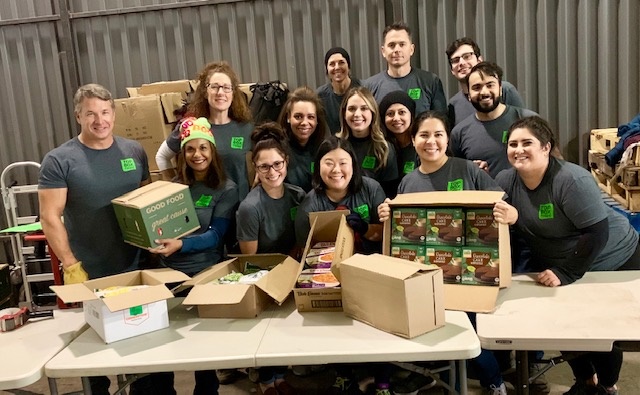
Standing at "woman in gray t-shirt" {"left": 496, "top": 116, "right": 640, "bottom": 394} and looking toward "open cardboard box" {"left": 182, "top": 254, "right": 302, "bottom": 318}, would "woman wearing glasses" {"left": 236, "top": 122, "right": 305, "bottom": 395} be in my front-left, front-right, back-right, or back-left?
front-right

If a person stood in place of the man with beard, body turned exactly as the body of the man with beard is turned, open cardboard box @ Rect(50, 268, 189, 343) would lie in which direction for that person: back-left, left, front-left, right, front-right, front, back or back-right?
front-right

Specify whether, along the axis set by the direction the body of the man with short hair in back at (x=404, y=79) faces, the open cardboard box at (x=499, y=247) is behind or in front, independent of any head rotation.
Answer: in front

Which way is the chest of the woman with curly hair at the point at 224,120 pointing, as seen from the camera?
toward the camera

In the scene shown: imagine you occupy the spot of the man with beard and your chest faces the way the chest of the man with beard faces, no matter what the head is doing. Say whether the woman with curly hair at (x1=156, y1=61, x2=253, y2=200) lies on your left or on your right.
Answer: on your right

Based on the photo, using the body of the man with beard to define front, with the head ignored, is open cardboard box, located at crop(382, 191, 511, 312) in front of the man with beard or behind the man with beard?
in front

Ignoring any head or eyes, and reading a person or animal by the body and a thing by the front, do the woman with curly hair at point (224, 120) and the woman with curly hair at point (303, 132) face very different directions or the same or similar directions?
same or similar directions

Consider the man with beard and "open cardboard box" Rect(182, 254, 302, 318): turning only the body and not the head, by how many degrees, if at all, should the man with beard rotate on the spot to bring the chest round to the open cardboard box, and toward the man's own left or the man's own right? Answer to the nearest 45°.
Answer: approximately 45° to the man's own right

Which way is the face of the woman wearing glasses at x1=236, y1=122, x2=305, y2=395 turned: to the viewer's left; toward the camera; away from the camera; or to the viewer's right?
toward the camera

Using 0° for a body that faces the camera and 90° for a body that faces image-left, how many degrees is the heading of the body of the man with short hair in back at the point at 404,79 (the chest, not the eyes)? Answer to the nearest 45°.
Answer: approximately 0°

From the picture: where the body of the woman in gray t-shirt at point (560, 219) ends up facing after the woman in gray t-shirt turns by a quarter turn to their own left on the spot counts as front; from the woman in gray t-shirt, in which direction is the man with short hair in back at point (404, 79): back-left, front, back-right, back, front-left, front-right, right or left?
back

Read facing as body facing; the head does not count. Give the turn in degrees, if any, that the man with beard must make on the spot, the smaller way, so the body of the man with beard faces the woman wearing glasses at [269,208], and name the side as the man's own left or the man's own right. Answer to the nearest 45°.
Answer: approximately 45° to the man's own right

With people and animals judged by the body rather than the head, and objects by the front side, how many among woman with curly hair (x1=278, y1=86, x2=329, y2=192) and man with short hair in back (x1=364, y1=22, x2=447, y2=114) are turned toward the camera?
2

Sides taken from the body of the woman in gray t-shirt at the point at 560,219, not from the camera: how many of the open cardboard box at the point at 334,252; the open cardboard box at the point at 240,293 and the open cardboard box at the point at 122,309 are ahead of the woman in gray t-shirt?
3

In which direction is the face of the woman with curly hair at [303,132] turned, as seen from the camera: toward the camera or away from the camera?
toward the camera

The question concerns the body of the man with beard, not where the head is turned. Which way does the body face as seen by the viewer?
toward the camera

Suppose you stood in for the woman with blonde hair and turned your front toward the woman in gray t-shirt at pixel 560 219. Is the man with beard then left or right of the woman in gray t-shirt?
left

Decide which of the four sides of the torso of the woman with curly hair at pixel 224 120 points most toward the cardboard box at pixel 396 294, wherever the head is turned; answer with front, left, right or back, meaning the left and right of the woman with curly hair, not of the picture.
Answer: front
